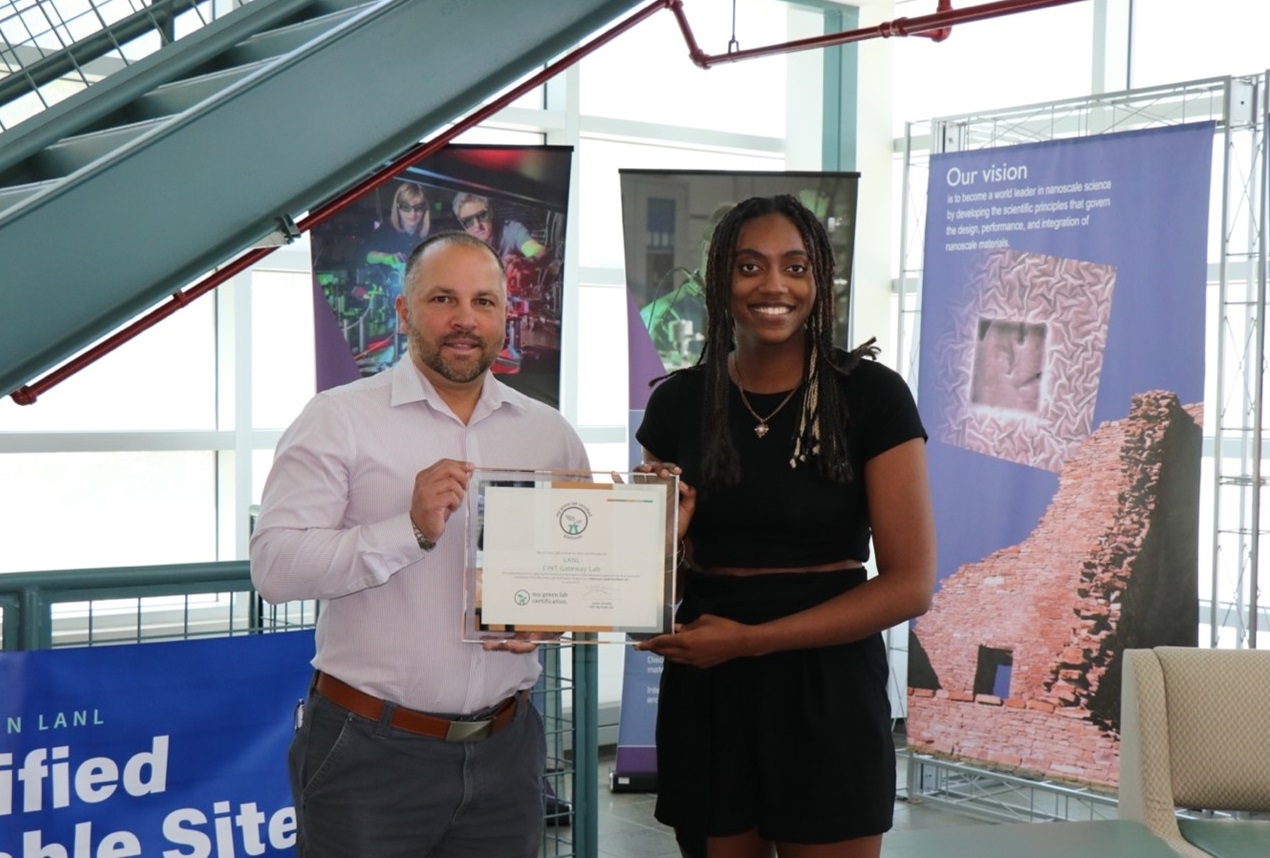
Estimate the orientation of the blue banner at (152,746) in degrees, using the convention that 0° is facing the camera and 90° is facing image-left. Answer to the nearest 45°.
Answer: approximately 0°

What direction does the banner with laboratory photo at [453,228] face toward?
toward the camera

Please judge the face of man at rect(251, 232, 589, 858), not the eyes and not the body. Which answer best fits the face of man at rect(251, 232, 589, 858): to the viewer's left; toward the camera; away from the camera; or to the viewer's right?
toward the camera

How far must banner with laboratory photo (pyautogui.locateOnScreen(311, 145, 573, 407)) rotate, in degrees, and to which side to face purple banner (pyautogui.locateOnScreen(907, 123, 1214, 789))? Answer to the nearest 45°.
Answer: approximately 90° to its left

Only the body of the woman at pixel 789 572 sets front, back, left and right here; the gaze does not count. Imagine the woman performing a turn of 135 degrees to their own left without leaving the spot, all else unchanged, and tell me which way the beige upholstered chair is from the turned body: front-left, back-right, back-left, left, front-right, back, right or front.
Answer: front

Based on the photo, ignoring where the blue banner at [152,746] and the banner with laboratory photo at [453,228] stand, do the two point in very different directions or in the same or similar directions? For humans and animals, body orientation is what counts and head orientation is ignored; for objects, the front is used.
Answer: same or similar directions

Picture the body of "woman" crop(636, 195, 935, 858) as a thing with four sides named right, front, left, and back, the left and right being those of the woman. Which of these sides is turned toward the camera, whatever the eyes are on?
front

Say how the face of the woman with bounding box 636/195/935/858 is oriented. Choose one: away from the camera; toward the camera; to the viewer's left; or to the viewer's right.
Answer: toward the camera

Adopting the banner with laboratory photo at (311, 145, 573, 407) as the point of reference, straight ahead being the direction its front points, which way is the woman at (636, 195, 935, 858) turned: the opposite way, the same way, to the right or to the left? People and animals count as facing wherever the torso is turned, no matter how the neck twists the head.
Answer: the same way

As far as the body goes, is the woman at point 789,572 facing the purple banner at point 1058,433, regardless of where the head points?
no

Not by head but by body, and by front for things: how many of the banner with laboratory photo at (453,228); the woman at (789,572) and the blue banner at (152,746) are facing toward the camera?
3

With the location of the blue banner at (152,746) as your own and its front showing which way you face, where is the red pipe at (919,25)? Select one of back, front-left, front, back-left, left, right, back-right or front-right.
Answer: left

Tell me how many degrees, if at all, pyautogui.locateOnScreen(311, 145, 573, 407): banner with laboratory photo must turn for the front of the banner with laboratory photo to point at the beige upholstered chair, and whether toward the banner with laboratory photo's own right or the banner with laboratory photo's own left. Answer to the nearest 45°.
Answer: approximately 45° to the banner with laboratory photo's own left
